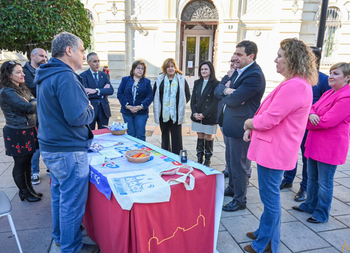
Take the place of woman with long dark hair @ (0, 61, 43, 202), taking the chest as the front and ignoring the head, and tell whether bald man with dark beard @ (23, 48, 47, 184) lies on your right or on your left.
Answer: on your left

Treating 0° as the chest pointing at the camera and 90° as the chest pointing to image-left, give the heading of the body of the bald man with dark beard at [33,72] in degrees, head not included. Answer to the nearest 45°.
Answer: approximately 315°

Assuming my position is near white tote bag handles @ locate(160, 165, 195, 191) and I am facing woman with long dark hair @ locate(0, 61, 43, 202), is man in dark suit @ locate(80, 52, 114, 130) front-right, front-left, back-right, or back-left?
front-right

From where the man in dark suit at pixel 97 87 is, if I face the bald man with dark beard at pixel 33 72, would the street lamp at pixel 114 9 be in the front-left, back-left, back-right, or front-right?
back-right

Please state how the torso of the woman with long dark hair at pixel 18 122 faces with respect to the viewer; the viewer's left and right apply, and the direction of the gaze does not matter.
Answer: facing to the right of the viewer

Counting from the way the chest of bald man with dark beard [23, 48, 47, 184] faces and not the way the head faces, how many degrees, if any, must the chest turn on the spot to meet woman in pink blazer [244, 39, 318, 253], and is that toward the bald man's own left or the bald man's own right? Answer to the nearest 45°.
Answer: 0° — they already face them

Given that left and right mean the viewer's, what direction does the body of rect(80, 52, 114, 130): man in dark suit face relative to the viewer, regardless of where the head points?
facing the viewer and to the right of the viewer

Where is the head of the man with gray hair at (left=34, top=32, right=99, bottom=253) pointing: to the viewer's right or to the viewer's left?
to the viewer's right

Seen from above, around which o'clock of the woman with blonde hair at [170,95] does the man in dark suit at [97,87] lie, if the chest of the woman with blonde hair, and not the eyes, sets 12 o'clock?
The man in dark suit is roughly at 3 o'clock from the woman with blonde hair.

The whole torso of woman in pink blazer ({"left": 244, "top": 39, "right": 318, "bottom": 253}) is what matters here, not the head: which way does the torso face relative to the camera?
to the viewer's left

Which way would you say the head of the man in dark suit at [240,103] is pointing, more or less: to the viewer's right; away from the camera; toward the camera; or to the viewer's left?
to the viewer's left

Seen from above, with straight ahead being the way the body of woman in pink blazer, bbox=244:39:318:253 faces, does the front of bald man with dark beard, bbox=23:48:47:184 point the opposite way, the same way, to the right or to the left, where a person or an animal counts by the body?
the opposite way

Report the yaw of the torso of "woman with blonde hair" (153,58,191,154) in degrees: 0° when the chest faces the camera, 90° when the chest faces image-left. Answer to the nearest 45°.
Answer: approximately 0°

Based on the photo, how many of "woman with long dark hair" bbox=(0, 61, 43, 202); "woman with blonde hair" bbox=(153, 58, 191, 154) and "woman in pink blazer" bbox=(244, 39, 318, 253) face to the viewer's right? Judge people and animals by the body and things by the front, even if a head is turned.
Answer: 1

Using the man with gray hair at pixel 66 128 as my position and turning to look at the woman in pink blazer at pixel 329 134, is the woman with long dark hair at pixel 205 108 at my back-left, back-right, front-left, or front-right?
front-left
